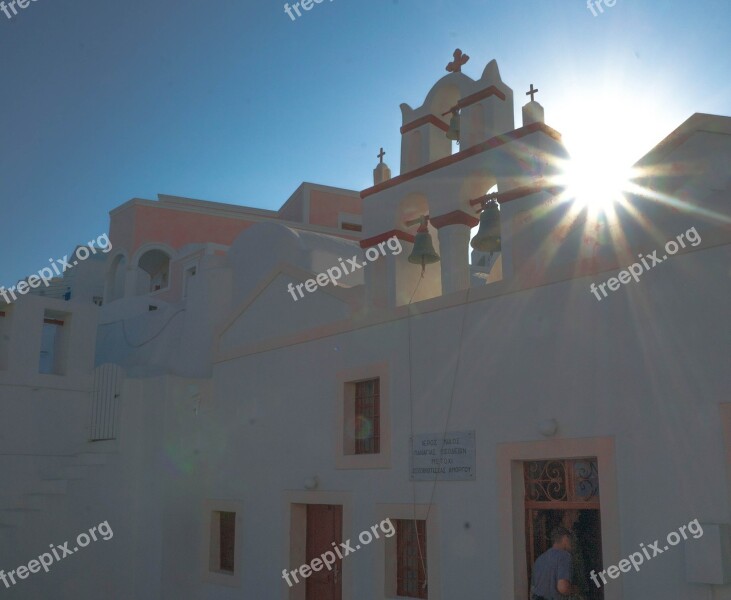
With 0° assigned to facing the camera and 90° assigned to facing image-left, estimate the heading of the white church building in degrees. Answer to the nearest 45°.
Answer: approximately 45°
